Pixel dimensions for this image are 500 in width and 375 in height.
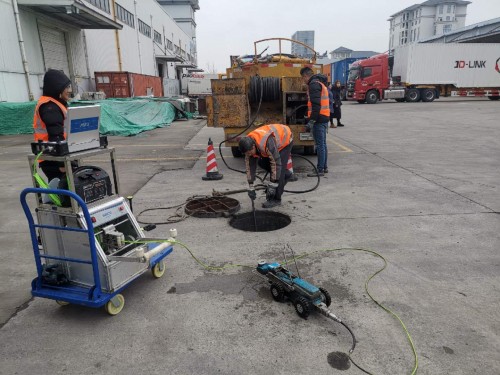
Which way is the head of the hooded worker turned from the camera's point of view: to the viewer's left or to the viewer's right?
to the viewer's right

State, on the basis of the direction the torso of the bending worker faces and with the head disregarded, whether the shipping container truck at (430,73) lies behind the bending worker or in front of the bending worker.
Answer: behind

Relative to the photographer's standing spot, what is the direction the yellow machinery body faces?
facing away from the viewer

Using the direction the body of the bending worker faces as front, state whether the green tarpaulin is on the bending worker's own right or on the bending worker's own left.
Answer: on the bending worker's own right

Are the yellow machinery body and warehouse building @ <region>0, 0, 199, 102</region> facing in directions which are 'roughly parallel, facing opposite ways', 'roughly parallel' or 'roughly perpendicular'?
roughly perpendicular

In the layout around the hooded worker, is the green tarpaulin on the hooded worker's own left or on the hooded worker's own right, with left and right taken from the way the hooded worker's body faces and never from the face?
on the hooded worker's own left

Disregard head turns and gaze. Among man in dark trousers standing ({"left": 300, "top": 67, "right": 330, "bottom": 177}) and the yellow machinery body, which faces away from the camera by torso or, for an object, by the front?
the yellow machinery body

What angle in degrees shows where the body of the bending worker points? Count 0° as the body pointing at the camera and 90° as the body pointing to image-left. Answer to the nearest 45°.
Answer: approximately 45°

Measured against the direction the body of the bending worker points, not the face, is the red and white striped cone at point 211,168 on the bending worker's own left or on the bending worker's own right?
on the bending worker's own right
